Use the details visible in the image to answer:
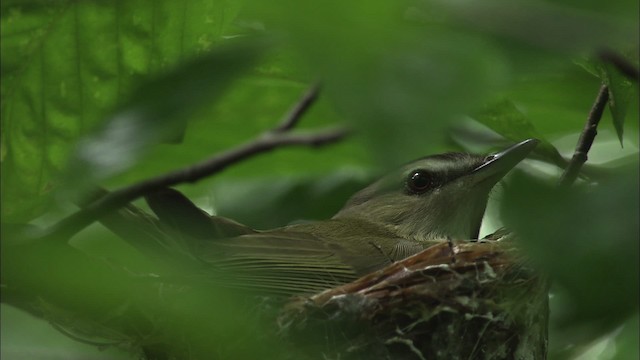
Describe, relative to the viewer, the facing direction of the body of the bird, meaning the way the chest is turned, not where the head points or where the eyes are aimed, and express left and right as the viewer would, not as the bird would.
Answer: facing to the right of the viewer

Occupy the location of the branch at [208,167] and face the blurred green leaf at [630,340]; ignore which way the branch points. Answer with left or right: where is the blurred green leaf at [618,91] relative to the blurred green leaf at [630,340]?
left

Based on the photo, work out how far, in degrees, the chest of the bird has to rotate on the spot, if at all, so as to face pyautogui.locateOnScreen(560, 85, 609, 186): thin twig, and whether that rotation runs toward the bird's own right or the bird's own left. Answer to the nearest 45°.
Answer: approximately 45° to the bird's own right

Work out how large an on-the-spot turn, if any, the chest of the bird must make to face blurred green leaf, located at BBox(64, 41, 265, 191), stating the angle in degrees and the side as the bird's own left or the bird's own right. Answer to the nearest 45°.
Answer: approximately 90° to the bird's own right

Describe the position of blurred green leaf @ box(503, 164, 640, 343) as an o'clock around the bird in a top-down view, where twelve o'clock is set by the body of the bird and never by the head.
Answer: The blurred green leaf is roughly at 3 o'clock from the bird.
